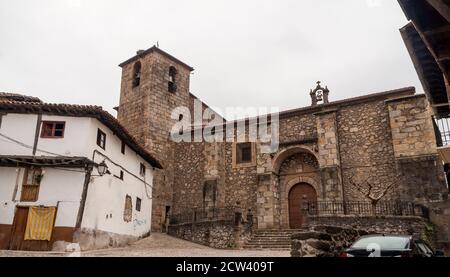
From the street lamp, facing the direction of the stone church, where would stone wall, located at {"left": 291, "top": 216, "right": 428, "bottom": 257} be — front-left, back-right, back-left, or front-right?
front-right

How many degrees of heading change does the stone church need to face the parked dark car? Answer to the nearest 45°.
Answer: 0° — it already faces it

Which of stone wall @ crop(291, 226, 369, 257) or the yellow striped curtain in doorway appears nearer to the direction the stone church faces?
the stone wall

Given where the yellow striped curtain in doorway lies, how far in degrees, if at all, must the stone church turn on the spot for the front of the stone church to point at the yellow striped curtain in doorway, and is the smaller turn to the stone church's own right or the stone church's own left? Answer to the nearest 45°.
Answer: approximately 45° to the stone church's own right

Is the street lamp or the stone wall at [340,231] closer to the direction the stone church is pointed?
the stone wall

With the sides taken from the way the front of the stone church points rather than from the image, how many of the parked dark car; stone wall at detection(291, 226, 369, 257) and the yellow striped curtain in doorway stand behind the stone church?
0

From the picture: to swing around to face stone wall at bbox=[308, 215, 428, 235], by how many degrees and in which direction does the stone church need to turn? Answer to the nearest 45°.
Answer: approximately 45° to its left

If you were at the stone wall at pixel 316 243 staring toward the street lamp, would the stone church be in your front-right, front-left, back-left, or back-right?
front-right

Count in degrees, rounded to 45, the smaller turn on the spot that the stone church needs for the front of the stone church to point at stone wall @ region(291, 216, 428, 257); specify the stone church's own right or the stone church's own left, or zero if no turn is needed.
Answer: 0° — it already faces it

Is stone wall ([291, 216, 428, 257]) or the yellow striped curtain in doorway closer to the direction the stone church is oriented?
the stone wall

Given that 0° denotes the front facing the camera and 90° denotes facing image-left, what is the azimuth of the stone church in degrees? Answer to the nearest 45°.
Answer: approximately 0°

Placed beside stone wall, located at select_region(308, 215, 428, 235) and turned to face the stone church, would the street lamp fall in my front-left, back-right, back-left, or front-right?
front-left

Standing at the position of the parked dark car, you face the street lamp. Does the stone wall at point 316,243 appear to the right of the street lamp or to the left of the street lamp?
right

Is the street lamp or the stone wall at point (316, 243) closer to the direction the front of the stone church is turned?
the stone wall

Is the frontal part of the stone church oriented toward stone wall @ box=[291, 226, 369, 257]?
yes
